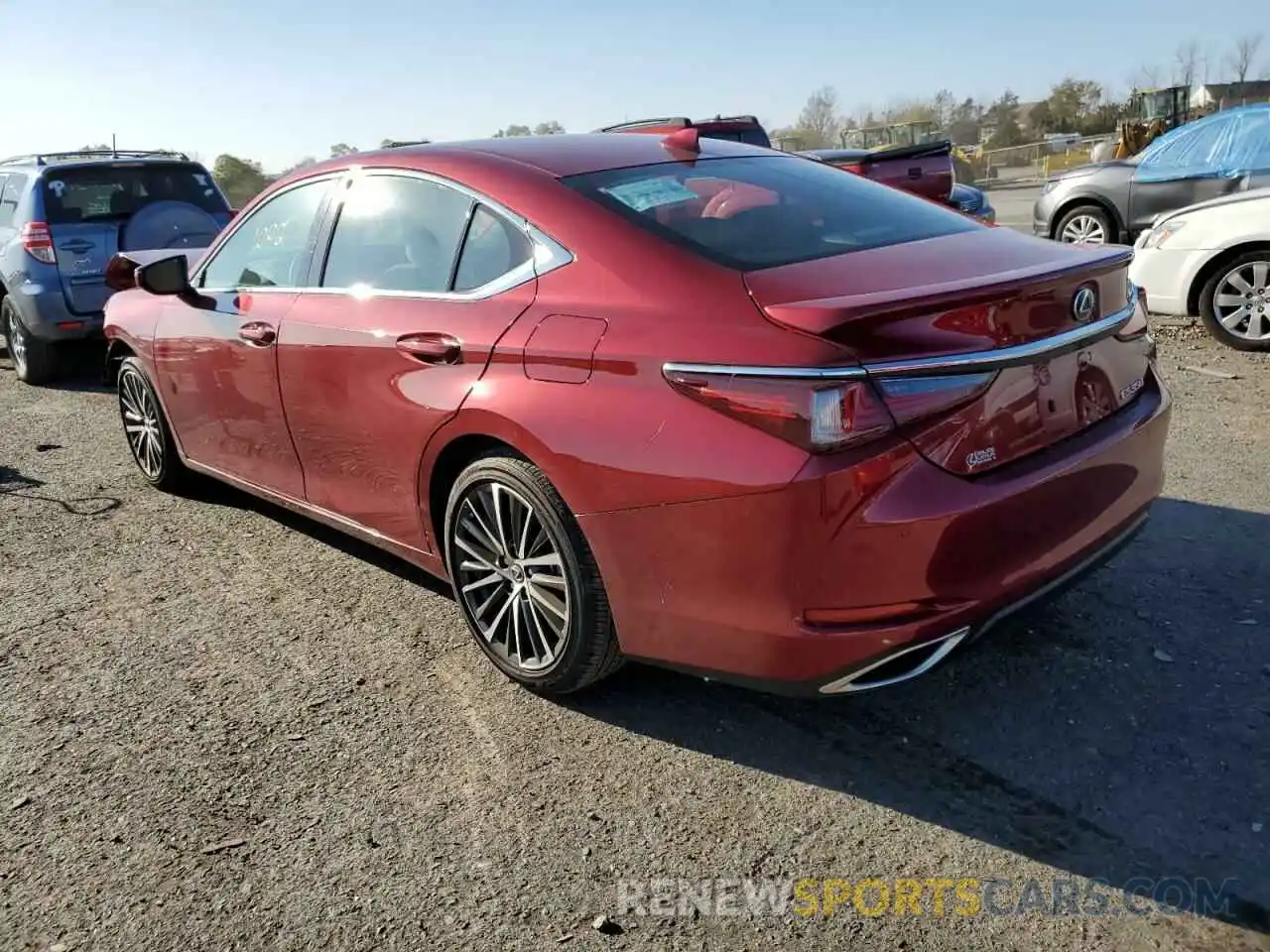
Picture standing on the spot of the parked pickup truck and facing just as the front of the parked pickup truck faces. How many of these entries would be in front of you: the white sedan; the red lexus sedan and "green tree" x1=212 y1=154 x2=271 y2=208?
1

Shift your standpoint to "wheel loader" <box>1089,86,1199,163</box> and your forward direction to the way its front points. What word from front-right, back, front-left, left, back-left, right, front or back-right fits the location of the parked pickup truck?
front-left

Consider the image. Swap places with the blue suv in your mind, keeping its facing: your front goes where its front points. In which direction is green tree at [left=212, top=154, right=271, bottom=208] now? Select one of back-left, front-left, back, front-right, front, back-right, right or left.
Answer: front-right

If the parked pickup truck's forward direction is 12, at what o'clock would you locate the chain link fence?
The chain link fence is roughly at 2 o'clock from the parked pickup truck.

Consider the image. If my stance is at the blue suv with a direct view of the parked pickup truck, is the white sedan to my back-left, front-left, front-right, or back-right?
front-right

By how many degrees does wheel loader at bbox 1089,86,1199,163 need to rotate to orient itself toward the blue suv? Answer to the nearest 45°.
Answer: approximately 45° to its left

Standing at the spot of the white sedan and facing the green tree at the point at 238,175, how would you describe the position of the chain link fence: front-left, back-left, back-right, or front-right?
front-right

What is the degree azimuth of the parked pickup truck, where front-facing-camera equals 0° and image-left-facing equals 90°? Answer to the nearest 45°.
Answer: approximately 135°

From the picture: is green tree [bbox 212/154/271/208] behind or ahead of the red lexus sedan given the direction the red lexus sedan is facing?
ahead

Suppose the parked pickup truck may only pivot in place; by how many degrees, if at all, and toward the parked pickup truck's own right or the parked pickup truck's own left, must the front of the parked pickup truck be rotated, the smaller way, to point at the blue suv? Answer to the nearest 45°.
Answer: approximately 90° to the parked pickup truck's own left

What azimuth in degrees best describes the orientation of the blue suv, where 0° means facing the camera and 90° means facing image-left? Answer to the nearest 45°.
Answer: approximately 135°

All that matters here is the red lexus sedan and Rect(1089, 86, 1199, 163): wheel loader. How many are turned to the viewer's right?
0

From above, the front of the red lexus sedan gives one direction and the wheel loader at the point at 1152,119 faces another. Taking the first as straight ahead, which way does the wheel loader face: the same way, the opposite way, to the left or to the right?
to the left

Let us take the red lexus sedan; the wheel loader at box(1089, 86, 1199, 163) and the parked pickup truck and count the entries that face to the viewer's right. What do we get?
0

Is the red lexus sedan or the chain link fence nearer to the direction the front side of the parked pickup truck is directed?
the chain link fence

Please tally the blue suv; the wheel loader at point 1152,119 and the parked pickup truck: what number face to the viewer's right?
0
